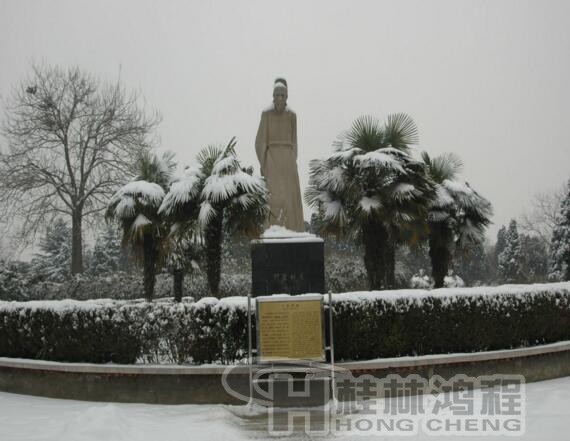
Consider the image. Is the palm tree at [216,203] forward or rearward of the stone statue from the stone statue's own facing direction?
rearward

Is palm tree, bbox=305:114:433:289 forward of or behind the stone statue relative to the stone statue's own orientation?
behind

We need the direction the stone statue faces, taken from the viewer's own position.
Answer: facing the viewer

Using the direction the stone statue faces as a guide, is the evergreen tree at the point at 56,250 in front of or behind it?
behind
